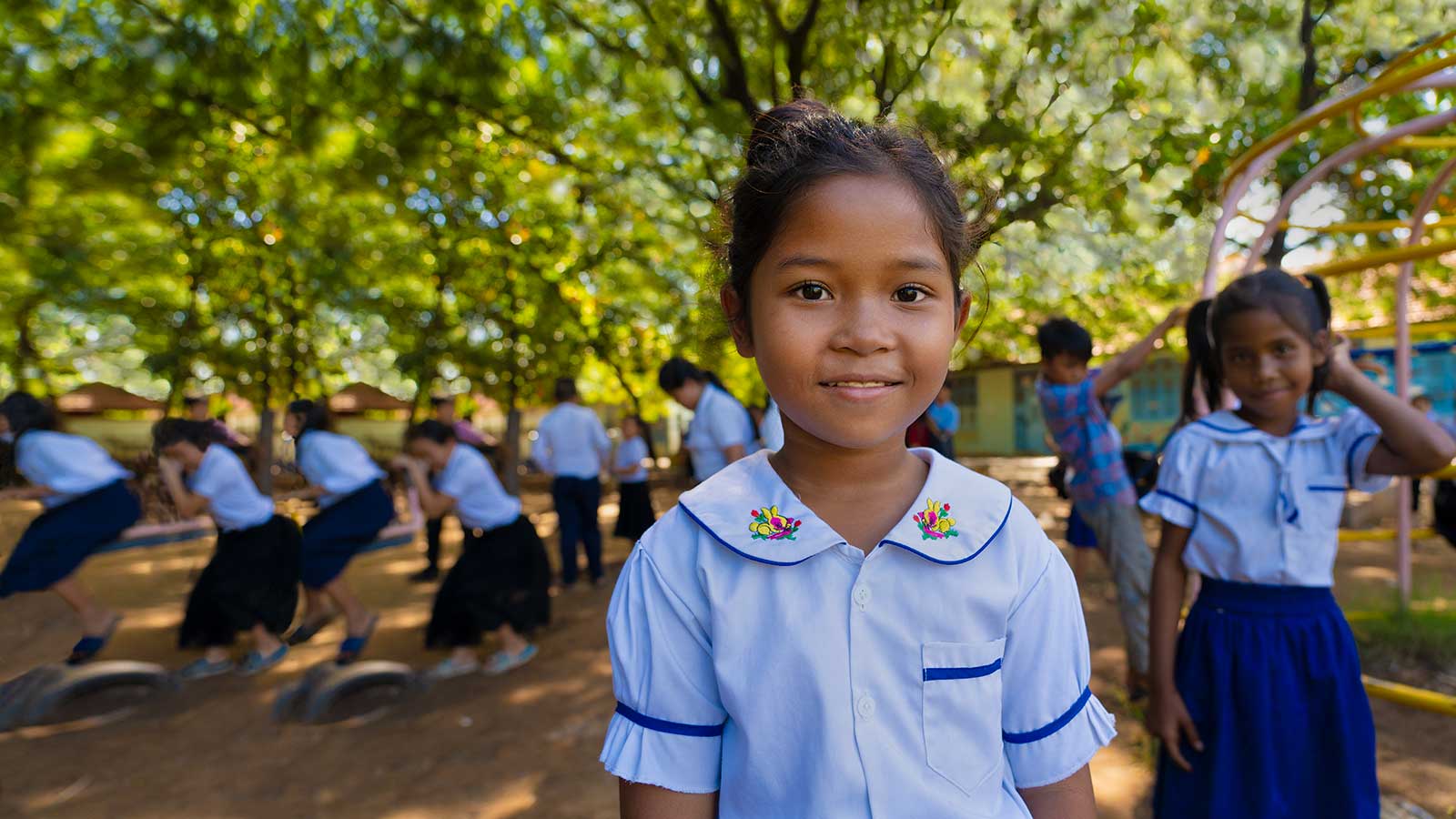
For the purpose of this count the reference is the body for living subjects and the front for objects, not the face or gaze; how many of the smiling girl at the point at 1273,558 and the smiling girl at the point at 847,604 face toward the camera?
2

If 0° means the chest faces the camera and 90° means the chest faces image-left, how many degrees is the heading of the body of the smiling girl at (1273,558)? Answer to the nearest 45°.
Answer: approximately 0°

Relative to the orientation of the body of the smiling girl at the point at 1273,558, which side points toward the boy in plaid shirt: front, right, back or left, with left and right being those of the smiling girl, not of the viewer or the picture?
back

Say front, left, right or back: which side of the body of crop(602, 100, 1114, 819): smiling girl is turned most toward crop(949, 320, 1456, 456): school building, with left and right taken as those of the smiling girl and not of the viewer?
back

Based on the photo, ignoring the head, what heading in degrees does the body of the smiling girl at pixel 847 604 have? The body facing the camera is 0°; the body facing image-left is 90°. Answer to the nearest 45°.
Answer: approximately 0°

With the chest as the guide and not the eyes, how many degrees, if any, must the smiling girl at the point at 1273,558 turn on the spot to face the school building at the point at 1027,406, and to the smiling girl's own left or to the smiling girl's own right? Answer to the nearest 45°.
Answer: approximately 180°
